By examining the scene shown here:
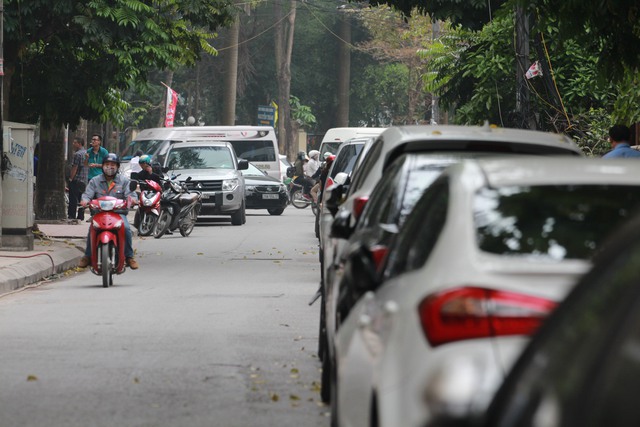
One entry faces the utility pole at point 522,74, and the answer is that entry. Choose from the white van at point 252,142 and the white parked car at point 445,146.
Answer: the white parked car

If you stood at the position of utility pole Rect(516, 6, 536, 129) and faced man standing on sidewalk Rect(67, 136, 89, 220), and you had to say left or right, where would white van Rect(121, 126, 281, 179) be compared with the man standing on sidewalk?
right

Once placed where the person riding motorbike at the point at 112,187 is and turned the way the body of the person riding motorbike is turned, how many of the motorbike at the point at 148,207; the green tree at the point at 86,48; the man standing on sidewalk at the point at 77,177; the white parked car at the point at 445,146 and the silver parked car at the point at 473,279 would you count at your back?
3

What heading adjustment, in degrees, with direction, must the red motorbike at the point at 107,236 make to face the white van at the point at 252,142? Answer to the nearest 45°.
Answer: approximately 180°

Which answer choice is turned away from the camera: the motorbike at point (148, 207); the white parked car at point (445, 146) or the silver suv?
the white parked car

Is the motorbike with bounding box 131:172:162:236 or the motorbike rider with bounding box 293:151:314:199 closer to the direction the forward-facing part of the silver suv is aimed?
the motorbike
